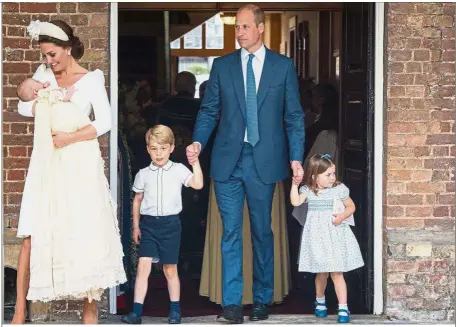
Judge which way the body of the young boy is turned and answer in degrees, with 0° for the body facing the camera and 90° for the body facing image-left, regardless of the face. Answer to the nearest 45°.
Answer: approximately 0°

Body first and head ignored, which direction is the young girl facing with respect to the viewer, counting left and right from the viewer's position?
facing the viewer

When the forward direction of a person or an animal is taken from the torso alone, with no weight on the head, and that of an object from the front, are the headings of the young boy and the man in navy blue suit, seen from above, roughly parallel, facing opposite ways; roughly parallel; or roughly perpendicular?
roughly parallel

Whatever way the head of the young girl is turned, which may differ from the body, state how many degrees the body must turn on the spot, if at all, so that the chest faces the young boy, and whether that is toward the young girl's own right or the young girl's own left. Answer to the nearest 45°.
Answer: approximately 90° to the young girl's own right

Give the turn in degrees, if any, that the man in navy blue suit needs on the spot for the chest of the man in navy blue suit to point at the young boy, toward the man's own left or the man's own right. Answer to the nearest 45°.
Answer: approximately 90° to the man's own right

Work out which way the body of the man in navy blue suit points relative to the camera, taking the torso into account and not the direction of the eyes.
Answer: toward the camera

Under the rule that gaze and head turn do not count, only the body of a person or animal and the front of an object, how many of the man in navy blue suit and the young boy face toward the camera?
2

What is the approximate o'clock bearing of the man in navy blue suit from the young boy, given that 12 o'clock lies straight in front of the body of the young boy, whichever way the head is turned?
The man in navy blue suit is roughly at 9 o'clock from the young boy.
